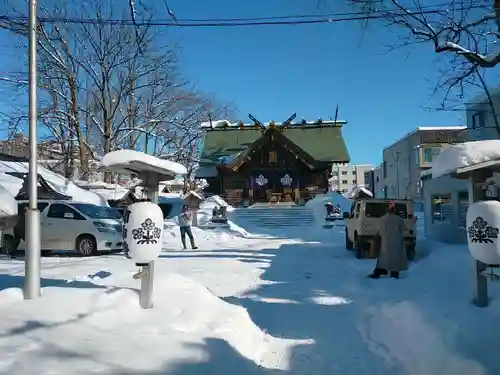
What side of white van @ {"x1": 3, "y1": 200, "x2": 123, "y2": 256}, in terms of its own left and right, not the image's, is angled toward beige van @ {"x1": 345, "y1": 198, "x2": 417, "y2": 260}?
front

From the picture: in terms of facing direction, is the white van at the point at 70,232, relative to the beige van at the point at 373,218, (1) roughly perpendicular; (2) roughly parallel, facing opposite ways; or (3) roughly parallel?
roughly perpendicular

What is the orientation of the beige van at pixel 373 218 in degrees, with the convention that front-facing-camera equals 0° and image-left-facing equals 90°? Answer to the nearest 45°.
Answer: approximately 180°

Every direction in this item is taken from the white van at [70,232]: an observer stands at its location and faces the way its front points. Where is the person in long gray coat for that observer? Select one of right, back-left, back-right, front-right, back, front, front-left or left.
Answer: front

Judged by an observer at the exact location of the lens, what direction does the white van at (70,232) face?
facing the viewer and to the right of the viewer

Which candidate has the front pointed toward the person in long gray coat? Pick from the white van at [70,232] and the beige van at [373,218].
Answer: the white van at [70,232]

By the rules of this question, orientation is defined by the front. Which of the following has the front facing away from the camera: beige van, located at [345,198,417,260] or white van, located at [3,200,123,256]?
beige van, located at [345,198,417,260]

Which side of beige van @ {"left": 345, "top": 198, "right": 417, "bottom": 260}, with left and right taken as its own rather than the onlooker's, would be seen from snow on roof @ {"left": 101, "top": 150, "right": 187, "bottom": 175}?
back

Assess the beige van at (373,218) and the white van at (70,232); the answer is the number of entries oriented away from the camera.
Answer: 1

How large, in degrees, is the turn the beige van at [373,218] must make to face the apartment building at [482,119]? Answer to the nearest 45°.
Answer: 0° — it already faces it

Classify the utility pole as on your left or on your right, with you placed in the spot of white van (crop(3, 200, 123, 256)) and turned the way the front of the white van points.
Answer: on your right
